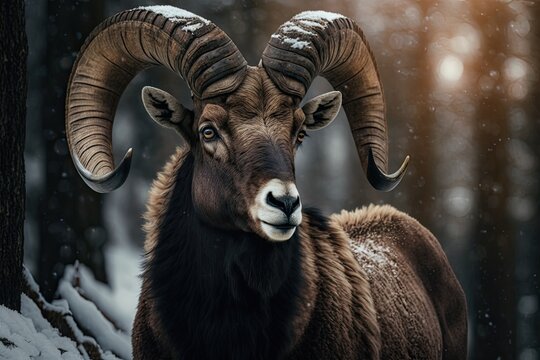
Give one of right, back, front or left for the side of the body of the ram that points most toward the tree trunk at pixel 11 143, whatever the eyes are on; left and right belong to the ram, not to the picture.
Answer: right

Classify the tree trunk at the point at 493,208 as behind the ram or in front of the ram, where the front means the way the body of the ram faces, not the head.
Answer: behind

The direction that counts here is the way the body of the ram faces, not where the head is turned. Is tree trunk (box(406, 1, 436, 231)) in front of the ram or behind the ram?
behind

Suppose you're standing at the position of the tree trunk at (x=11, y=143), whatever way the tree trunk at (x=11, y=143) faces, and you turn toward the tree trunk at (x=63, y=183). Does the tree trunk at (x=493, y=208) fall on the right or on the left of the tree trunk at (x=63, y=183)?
right

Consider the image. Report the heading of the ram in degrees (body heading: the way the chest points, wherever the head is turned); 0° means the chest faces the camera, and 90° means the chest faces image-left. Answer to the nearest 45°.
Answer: approximately 45°

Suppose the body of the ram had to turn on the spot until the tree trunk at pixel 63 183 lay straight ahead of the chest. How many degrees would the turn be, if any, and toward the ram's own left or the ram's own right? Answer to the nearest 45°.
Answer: approximately 90° to the ram's own right
